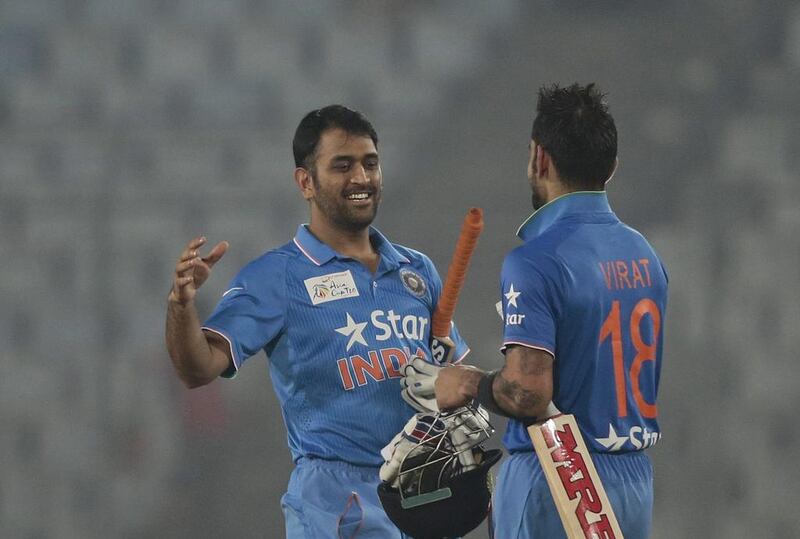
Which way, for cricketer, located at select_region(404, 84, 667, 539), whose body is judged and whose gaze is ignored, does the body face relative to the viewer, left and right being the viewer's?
facing away from the viewer and to the left of the viewer
